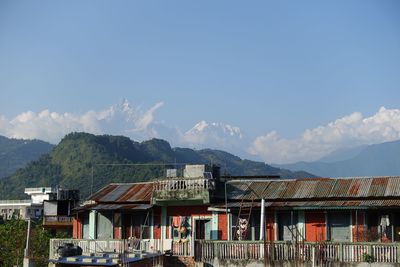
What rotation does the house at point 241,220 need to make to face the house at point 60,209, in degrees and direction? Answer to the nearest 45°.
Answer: approximately 135° to its right

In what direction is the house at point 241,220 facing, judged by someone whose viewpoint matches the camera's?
facing the viewer
